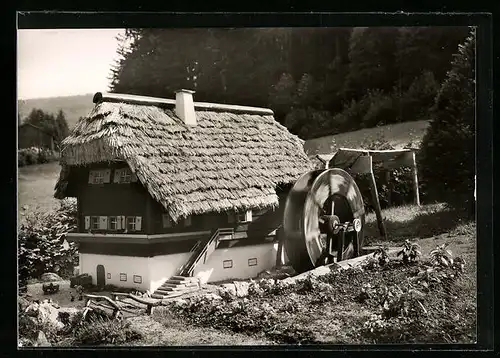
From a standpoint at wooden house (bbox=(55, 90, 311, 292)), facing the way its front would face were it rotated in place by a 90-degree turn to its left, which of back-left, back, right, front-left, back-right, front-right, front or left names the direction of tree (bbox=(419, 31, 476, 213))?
front-left
